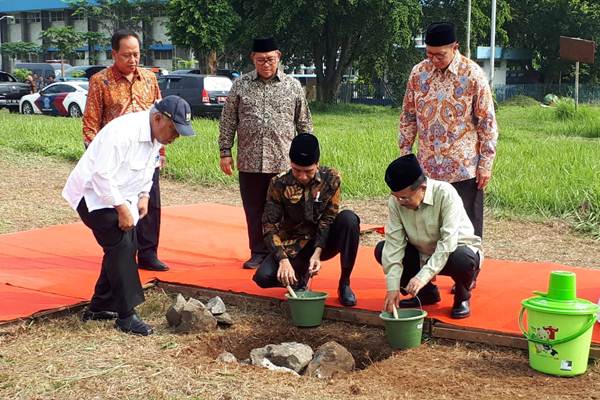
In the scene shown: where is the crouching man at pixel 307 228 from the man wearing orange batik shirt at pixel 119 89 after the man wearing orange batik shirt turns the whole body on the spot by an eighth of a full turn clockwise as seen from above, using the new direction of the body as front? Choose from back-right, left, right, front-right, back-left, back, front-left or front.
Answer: front-left

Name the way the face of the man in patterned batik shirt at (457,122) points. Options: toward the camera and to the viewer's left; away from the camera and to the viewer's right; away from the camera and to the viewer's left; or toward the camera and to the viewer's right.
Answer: toward the camera and to the viewer's left

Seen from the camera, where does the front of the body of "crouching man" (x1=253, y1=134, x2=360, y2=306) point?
toward the camera

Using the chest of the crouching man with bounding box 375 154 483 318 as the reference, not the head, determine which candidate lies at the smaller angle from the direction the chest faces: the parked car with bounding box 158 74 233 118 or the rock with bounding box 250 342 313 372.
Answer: the rock

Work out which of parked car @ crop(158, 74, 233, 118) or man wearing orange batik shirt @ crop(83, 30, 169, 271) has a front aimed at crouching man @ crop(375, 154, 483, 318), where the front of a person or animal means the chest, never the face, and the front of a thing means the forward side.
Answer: the man wearing orange batik shirt

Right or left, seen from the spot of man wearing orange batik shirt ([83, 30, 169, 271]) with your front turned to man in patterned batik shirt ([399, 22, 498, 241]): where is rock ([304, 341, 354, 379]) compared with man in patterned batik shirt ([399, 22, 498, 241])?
right

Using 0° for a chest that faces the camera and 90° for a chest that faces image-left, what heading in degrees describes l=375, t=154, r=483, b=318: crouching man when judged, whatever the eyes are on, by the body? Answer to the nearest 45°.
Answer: approximately 45°

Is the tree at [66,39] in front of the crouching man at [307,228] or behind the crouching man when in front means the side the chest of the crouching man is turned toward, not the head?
behind

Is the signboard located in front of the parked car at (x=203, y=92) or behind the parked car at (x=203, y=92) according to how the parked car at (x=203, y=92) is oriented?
behind

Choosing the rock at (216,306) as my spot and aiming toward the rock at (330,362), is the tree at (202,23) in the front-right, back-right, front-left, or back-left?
back-left

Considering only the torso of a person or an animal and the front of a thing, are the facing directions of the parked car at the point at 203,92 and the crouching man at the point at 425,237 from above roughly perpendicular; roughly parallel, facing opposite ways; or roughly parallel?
roughly perpendicular

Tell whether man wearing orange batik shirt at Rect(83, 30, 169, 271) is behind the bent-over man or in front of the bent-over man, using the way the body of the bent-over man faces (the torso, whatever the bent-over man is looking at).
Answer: behind

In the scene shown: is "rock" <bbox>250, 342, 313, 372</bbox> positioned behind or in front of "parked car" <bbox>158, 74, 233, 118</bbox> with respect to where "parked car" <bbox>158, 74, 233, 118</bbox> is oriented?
behind
